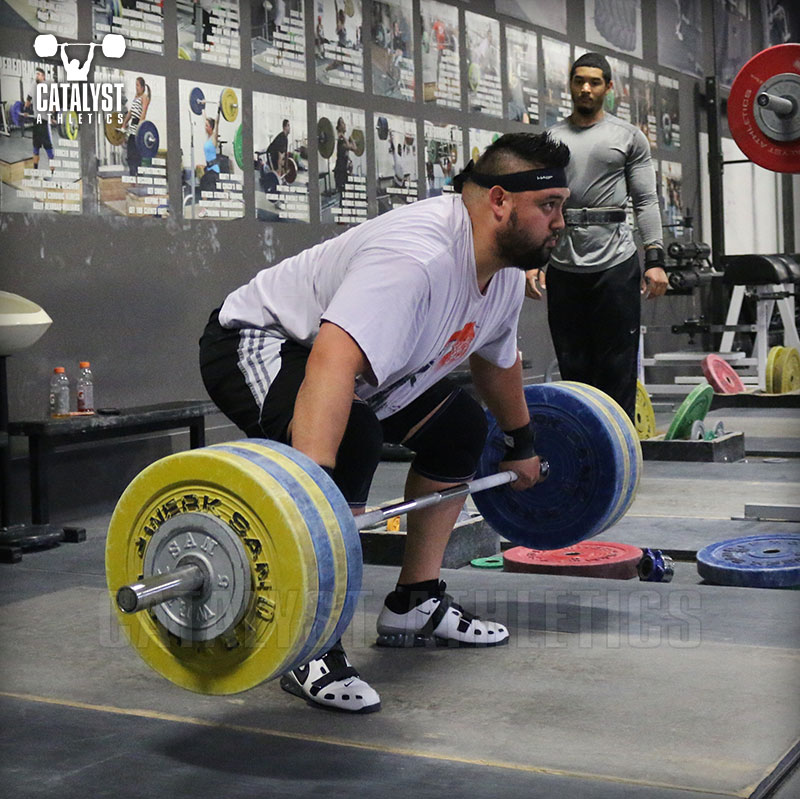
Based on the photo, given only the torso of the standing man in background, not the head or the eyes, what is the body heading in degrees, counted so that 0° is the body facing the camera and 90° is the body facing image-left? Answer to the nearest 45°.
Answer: approximately 0°

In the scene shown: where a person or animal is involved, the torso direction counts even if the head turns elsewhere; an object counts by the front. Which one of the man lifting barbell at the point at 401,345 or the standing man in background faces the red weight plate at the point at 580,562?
the standing man in background

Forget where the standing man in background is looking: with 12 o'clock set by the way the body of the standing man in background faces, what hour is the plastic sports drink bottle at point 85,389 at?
The plastic sports drink bottle is roughly at 3 o'clock from the standing man in background.

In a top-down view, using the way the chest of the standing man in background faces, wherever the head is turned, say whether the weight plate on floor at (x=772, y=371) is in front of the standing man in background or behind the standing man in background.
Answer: behind

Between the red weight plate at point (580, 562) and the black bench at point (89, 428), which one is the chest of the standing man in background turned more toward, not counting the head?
the red weight plate

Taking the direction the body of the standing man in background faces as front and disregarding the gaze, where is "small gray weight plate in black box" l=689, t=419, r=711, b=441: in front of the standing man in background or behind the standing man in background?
behind

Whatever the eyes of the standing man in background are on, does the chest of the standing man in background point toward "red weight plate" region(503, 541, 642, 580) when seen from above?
yes

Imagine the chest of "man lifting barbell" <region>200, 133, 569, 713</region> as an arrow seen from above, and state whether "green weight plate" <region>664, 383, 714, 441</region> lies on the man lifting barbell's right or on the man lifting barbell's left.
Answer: on the man lifting barbell's left

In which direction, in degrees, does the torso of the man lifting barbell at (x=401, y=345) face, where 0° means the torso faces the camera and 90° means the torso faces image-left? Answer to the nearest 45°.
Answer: approximately 315°

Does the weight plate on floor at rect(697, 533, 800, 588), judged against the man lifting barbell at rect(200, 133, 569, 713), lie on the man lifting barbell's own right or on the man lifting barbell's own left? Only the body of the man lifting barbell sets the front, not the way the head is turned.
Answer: on the man lifting barbell's own left
